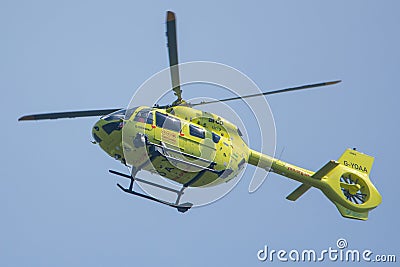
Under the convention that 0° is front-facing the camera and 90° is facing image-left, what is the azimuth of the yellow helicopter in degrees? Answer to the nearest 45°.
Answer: approximately 90°
